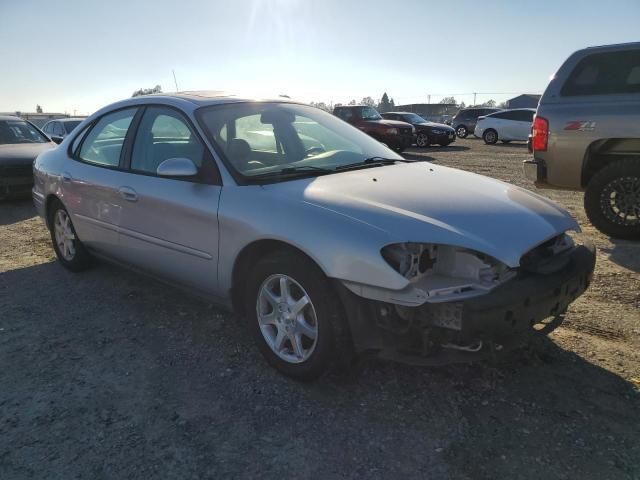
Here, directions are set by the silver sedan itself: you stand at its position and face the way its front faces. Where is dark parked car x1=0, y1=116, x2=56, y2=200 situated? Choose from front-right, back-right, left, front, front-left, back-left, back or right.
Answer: back

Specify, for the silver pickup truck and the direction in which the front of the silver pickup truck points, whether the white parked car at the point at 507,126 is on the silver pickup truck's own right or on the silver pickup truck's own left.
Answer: on the silver pickup truck's own left

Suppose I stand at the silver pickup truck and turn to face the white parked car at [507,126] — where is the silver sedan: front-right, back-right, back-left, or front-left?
back-left

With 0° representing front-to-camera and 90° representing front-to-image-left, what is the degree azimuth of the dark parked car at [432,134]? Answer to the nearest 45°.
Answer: approximately 315°

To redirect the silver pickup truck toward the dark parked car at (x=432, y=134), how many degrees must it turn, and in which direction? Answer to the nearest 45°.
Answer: approximately 90° to its left

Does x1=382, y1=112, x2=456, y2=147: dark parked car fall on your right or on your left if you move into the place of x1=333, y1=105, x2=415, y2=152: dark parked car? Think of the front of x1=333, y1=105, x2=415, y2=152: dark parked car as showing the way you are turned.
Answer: on your left

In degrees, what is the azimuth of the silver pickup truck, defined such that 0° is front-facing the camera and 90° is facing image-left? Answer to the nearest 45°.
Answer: approximately 270°

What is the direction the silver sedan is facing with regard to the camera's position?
facing the viewer and to the right of the viewer
